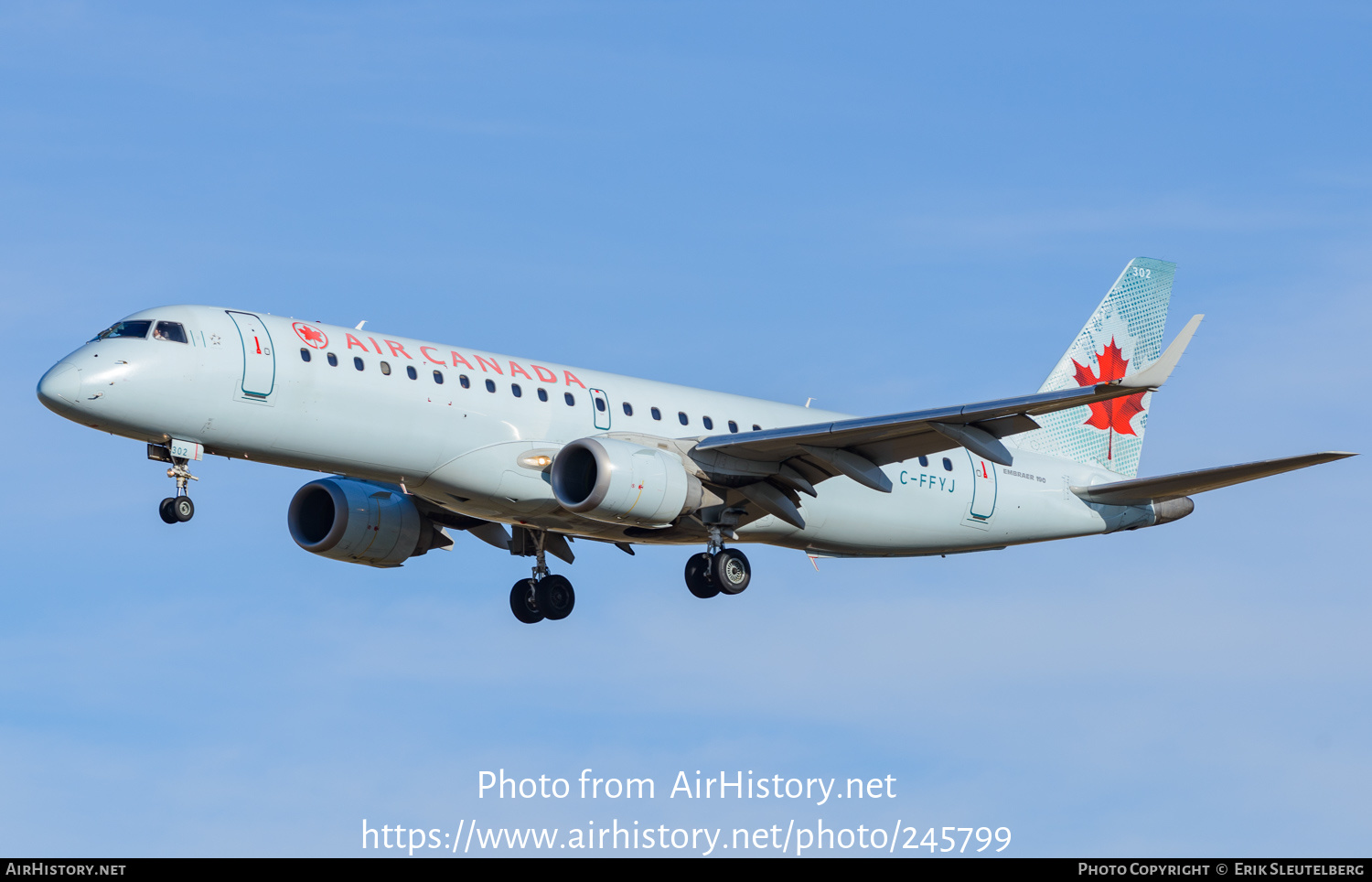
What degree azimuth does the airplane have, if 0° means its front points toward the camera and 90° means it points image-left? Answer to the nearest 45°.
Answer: approximately 45°
